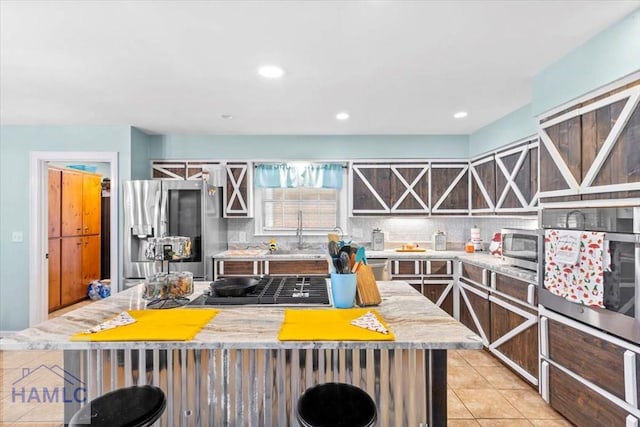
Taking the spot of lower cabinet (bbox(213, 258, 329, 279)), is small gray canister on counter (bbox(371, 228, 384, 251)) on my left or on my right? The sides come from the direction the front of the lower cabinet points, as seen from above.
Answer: on my left

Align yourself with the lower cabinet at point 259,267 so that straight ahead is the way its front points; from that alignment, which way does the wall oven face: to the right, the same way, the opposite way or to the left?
to the right

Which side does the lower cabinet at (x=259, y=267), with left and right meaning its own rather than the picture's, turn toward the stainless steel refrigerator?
right

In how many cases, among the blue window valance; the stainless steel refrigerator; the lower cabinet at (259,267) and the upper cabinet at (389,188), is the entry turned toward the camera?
4

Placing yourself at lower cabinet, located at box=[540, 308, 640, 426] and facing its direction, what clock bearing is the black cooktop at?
The black cooktop is roughly at 12 o'clock from the lower cabinet.

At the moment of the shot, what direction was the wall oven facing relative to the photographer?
facing the viewer and to the left of the viewer

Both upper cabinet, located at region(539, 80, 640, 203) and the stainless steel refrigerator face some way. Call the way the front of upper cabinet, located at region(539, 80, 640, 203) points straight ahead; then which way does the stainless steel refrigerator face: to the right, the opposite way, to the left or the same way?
to the left

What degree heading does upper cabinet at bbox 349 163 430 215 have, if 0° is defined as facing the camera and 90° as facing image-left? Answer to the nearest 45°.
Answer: approximately 0°

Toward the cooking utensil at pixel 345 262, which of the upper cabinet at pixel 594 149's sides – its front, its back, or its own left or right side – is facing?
front

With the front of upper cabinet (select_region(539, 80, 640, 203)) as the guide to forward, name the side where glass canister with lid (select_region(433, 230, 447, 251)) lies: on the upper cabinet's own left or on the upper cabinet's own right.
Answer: on the upper cabinet's own right

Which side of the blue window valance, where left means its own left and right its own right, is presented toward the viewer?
front

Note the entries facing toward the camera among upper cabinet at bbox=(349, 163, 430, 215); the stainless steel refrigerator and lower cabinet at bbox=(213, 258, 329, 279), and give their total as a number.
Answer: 3

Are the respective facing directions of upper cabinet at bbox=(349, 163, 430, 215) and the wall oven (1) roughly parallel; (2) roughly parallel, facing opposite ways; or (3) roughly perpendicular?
roughly perpendicular

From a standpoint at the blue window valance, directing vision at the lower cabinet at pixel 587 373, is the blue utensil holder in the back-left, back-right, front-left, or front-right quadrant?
front-right

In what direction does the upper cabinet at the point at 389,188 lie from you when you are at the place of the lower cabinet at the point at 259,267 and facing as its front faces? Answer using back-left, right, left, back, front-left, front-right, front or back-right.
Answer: left

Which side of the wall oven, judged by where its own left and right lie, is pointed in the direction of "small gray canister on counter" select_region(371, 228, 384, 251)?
right

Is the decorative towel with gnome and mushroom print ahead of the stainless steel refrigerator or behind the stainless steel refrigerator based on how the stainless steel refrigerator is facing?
ahead

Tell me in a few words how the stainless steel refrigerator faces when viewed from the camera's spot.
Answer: facing the viewer

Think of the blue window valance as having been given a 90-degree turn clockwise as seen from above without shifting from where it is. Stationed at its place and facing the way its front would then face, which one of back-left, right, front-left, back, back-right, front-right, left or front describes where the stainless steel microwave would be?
back-left

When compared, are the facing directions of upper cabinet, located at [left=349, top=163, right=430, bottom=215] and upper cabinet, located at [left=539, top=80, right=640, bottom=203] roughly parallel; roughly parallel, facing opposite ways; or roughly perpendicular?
roughly perpendicular

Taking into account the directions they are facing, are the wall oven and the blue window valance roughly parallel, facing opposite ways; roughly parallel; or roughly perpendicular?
roughly perpendicular

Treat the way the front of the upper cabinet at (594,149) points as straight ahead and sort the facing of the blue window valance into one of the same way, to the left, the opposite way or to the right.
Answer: to the left

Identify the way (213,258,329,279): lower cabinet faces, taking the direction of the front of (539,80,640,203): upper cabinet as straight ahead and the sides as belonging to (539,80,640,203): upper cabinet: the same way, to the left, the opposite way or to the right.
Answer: to the left
